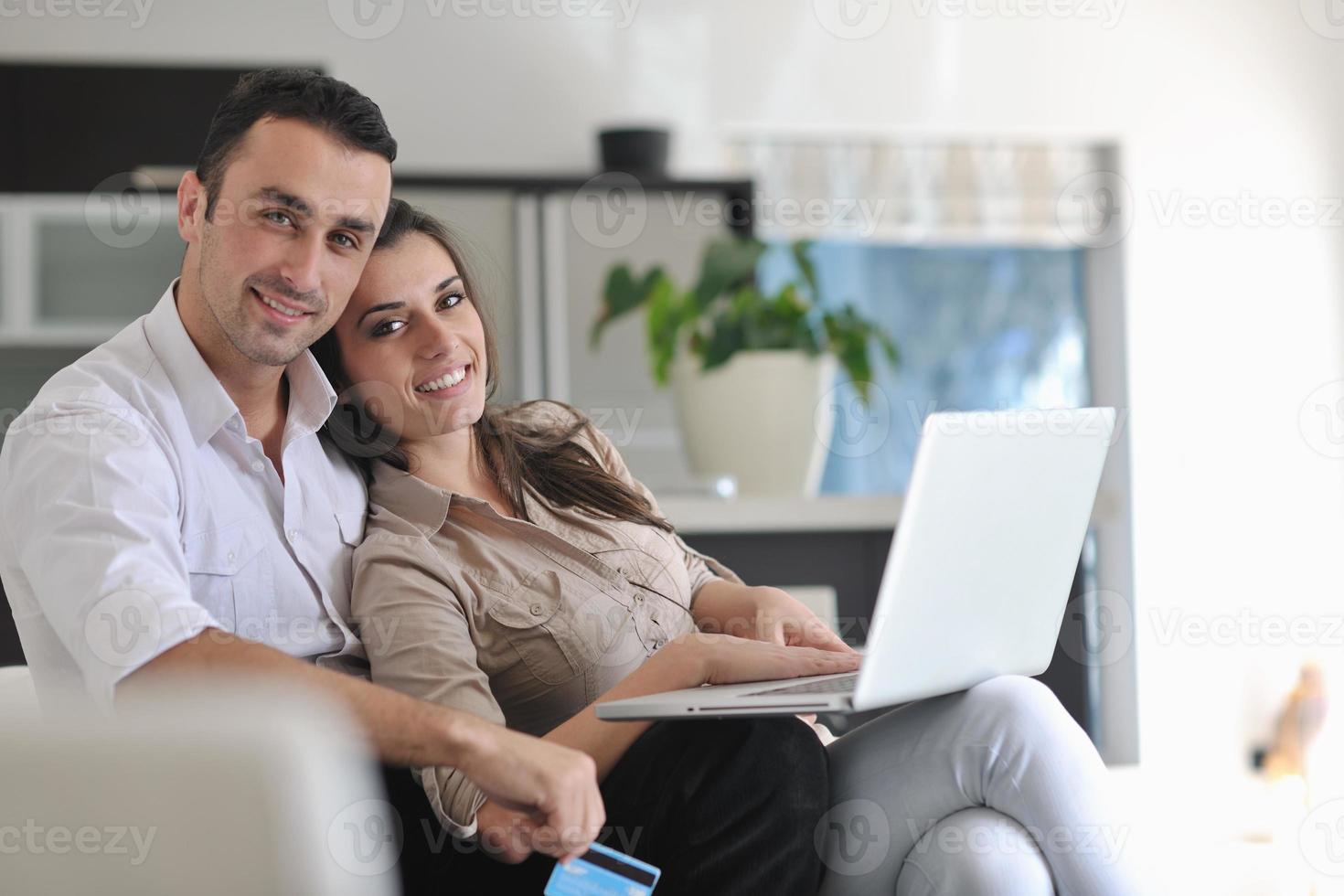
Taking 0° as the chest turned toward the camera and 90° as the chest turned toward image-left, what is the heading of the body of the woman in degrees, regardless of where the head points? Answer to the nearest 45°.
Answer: approximately 315°

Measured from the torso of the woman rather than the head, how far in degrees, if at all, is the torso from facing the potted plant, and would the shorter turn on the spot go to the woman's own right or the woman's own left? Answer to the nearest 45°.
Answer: approximately 135° to the woman's own left

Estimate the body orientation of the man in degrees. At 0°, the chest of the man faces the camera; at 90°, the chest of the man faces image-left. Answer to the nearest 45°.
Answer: approximately 315°
